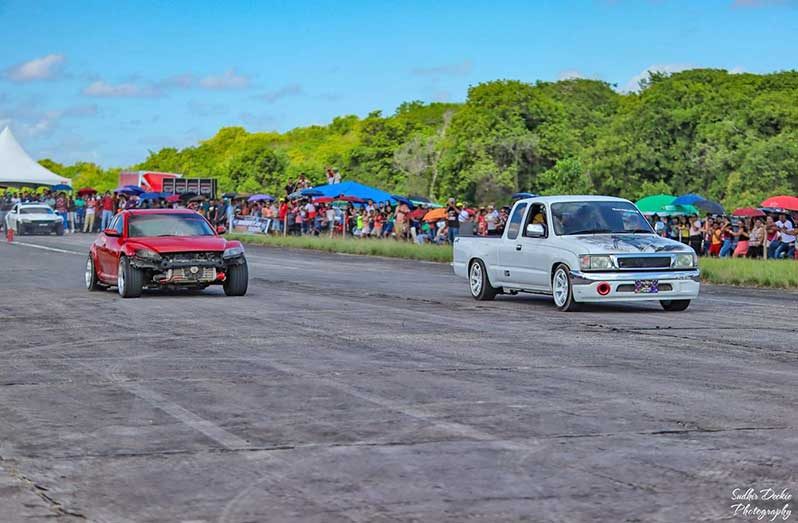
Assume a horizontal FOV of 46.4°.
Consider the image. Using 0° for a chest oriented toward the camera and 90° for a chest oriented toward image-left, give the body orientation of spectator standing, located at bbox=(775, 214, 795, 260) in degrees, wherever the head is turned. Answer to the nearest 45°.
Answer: approximately 45°

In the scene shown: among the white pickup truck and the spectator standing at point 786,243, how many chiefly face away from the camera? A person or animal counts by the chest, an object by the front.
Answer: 0

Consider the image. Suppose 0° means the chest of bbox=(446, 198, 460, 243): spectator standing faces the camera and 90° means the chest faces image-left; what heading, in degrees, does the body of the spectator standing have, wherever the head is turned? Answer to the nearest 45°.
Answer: approximately 45°

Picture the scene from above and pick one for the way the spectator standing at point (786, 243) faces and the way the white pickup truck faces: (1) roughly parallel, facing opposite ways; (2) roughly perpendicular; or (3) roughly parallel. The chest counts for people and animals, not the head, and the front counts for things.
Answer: roughly perpendicular

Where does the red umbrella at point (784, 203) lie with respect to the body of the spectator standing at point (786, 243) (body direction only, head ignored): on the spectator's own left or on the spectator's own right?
on the spectator's own right

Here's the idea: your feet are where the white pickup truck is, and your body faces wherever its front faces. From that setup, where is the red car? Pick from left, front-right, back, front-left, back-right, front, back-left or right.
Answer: back-right

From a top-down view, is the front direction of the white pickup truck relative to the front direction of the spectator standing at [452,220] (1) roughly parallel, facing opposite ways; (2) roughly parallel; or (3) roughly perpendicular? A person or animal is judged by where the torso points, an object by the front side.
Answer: roughly perpendicular

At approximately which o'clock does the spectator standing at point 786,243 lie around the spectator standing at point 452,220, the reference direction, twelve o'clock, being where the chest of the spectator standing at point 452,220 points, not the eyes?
the spectator standing at point 786,243 is roughly at 9 o'clock from the spectator standing at point 452,220.

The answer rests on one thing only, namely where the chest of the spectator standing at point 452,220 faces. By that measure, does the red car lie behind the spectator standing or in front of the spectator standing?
in front

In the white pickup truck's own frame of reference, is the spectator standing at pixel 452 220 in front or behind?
behind

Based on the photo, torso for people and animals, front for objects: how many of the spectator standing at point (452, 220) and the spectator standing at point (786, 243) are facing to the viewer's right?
0
